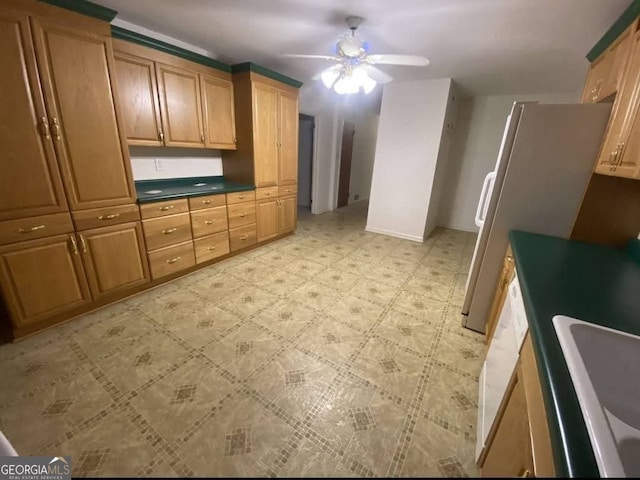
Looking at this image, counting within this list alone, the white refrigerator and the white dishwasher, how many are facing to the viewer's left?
2

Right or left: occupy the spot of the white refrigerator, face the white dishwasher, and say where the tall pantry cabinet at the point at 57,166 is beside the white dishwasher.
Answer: right

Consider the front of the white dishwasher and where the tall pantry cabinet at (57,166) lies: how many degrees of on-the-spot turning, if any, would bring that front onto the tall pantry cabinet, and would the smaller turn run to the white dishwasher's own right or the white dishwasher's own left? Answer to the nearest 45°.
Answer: approximately 45° to the white dishwasher's own left

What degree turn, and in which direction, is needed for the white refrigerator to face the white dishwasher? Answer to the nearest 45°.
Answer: approximately 90° to its left

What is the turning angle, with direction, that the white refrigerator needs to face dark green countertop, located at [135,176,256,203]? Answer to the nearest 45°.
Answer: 0° — it already faces it

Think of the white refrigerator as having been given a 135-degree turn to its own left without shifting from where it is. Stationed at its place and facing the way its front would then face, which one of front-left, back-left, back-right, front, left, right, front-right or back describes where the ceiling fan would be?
back-right

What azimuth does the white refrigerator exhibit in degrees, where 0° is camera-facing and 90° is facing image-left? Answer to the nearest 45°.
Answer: approximately 90°

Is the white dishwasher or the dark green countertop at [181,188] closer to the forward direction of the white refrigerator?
the dark green countertop

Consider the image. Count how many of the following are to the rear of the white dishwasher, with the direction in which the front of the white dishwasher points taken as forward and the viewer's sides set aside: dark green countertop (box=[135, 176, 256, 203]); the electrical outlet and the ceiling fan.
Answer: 0

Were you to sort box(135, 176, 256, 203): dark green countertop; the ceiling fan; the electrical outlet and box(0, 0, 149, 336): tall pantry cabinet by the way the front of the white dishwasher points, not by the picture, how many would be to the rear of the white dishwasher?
0

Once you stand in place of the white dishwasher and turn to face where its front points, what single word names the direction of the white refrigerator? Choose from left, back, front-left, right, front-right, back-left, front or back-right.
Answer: right

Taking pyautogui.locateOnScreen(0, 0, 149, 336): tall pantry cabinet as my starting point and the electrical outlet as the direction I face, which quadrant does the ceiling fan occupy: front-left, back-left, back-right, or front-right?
front-right

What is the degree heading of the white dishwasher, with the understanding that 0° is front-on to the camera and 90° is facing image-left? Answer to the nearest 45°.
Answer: approximately 90°

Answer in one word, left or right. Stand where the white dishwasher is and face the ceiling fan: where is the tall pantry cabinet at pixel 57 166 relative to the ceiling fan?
left

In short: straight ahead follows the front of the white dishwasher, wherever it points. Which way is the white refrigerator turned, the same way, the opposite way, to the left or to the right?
the same way

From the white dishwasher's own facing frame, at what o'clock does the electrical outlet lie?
The electrical outlet is roughly at 12 o'clock from the white dishwasher.
